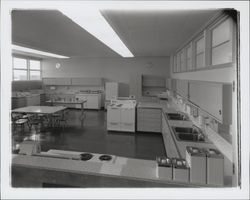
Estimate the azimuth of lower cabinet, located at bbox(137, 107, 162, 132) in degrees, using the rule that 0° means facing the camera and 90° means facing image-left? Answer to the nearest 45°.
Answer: approximately 0°

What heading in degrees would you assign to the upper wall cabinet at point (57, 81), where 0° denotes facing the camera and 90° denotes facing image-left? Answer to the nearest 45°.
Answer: approximately 0°

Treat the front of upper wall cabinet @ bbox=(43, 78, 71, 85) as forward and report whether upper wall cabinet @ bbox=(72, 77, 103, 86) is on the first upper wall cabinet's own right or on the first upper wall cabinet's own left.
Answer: on the first upper wall cabinet's own left

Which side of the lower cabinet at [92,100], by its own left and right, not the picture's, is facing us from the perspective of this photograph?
front

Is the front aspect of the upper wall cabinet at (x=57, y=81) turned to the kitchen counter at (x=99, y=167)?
yes

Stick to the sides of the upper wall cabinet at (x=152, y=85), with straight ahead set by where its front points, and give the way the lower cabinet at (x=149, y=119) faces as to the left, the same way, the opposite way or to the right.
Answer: the same way

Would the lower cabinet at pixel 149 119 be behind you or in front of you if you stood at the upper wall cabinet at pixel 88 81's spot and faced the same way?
in front

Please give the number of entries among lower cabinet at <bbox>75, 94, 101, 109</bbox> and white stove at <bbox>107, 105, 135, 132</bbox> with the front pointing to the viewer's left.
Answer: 0

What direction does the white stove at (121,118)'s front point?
toward the camera

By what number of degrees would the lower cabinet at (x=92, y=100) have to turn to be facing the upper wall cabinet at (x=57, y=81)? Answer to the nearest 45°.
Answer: approximately 135° to its right

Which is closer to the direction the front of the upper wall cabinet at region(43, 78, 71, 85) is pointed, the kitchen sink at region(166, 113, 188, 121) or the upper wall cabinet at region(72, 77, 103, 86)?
the kitchen sink
